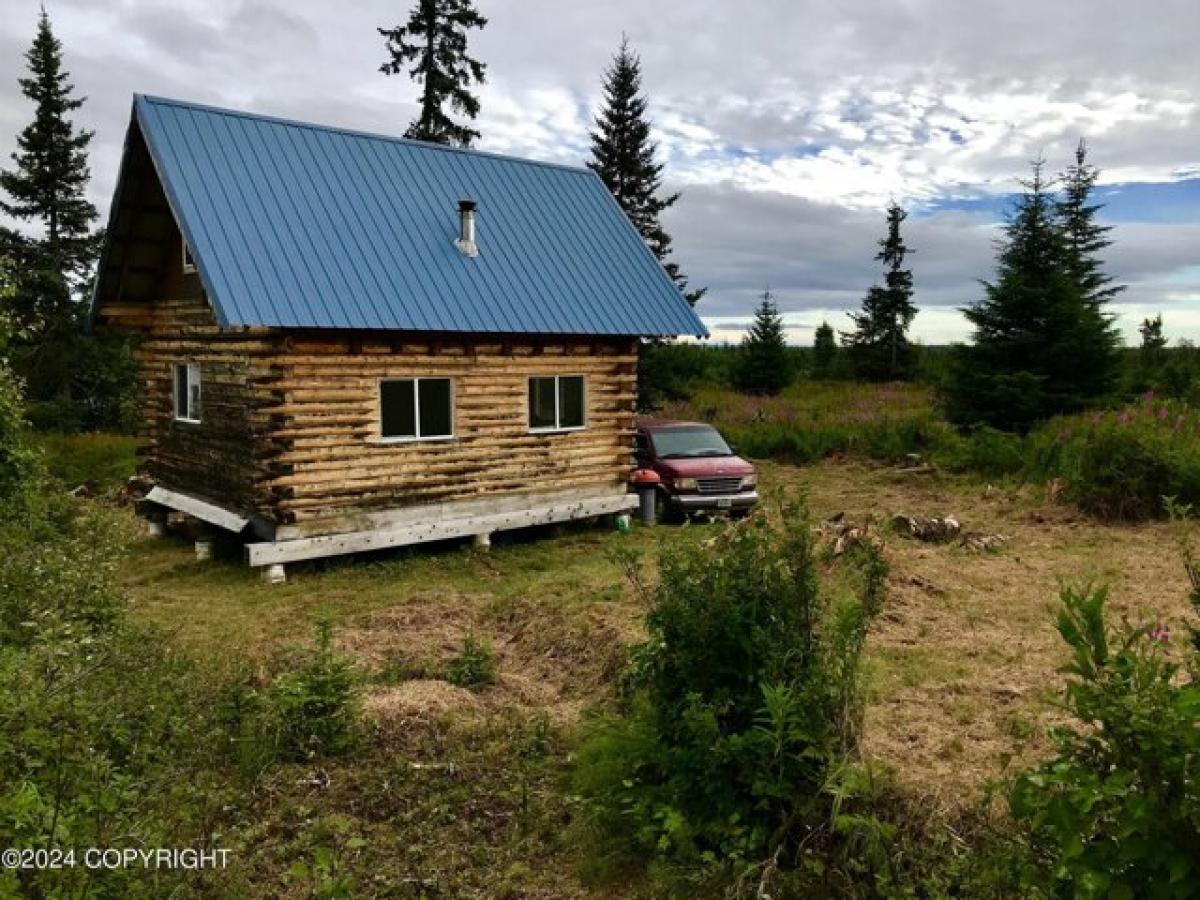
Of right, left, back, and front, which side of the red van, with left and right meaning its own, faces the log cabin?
right

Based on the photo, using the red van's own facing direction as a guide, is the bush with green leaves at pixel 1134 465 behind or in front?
in front

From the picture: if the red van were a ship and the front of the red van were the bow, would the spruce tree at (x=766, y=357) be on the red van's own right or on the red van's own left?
on the red van's own left

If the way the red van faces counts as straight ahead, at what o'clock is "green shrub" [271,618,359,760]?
The green shrub is roughly at 2 o'clock from the red van.

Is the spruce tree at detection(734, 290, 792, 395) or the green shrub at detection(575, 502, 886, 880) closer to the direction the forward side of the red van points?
the green shrub

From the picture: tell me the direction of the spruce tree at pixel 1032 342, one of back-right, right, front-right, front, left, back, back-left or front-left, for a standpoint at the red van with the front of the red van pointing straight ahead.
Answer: left

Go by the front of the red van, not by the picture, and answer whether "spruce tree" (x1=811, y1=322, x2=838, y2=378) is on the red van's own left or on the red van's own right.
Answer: on the red van's own left

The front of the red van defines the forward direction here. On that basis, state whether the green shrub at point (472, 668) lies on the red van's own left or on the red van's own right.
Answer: on the red van's own right

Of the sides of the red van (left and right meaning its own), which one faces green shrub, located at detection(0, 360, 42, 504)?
right

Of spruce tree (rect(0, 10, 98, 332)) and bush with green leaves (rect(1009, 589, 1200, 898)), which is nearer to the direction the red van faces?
the bush with green leaves

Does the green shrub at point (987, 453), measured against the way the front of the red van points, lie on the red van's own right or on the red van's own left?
on the red van's own left

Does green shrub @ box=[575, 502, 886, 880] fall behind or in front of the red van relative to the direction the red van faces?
in front

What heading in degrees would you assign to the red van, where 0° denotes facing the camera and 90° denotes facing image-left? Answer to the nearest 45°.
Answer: approximately 315°
